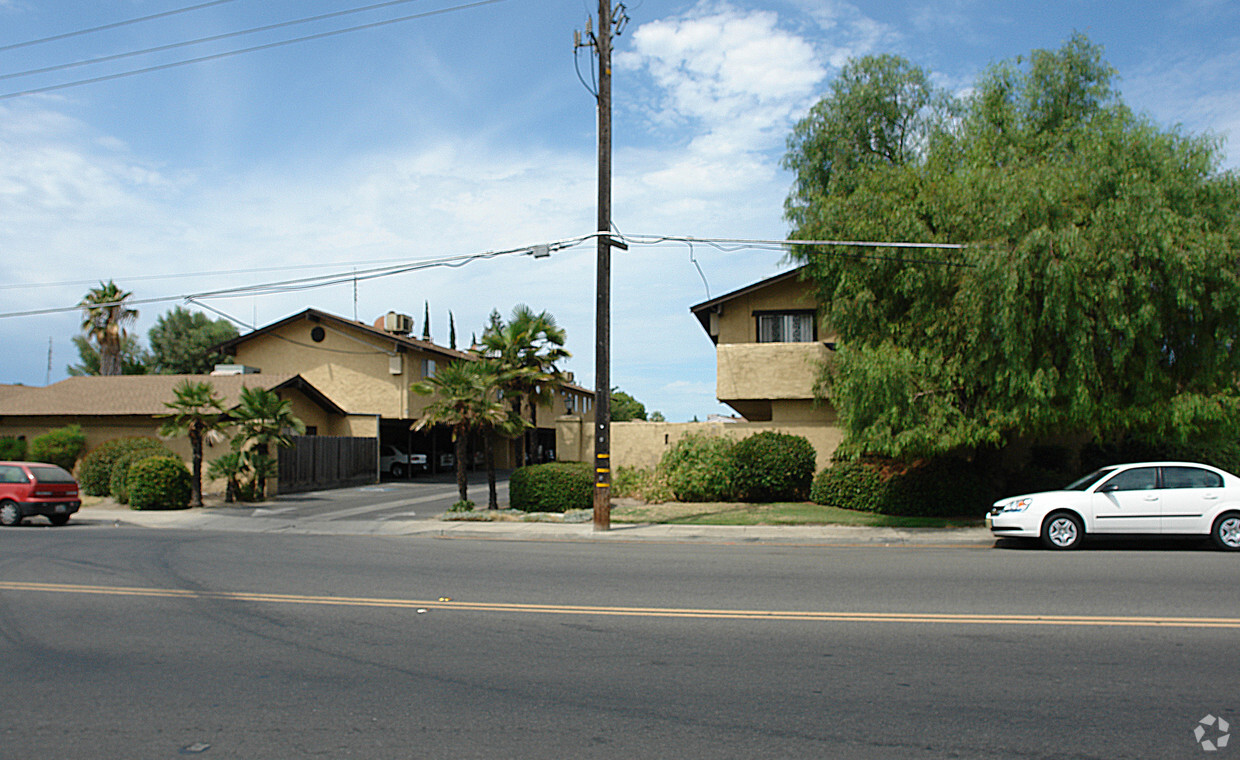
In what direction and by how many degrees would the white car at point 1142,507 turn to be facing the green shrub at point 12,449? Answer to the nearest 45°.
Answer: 0° — it already faces it

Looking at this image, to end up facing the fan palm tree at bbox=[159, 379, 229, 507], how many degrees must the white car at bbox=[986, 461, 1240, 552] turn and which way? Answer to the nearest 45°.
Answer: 0° — it already faces it

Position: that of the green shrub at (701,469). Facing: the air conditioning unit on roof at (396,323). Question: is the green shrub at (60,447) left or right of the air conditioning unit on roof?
left

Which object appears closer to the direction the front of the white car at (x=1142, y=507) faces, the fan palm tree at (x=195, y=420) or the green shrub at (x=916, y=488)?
the fan palm tree

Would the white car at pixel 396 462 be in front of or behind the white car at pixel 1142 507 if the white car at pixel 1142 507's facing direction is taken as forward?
in front

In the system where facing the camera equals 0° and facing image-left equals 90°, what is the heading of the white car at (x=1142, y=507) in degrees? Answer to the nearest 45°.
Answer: approximately 90°

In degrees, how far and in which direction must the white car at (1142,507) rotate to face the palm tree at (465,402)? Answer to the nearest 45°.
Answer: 0° — it already faces it

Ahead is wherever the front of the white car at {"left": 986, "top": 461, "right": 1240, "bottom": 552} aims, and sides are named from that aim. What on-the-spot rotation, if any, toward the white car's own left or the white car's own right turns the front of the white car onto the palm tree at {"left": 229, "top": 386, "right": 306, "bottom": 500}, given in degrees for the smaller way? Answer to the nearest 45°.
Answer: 0° — it already faces it

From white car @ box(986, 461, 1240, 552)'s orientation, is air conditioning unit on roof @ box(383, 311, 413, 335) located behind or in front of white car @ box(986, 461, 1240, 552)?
in front

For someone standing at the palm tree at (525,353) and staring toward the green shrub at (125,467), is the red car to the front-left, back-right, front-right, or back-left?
front-left

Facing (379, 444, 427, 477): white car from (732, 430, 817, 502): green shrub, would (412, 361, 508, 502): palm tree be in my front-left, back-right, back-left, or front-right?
front-left
